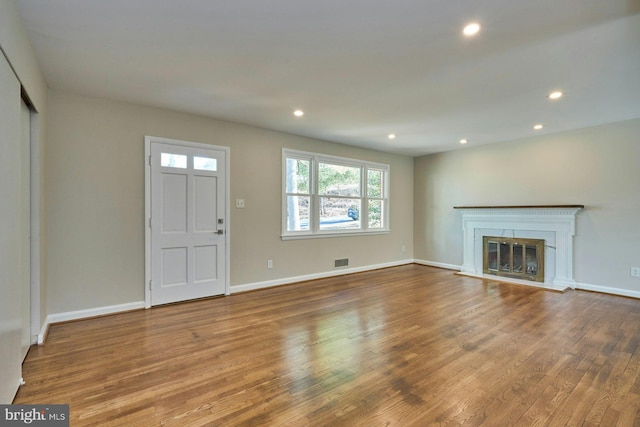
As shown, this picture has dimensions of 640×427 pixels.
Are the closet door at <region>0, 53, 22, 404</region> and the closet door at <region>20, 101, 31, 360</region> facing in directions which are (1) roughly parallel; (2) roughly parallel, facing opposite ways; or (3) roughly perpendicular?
roughly parallel

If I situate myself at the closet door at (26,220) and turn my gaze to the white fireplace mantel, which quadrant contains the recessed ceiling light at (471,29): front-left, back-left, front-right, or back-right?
front-right

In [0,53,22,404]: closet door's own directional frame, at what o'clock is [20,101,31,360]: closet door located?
[20,101,31,360]: closet door is roughly at 9 o'clock from [0,53,22,404]: closet door.

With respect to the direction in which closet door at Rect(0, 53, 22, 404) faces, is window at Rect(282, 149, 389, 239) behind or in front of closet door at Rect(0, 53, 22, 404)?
in front

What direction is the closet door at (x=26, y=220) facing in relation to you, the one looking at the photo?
facing to the right of the viewer

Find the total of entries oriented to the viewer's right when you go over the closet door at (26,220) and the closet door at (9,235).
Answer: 2

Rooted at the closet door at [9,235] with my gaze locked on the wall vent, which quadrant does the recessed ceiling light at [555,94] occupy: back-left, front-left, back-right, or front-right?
front-right

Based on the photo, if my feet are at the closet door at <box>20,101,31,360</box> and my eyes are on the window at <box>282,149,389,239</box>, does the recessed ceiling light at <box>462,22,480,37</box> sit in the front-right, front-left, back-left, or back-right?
front-right

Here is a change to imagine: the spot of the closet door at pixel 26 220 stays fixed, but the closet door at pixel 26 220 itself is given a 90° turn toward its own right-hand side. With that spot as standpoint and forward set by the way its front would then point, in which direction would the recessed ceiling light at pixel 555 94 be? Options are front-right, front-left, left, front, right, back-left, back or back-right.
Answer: front-left

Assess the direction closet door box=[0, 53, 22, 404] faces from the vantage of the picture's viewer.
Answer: facing to the right of the viewer

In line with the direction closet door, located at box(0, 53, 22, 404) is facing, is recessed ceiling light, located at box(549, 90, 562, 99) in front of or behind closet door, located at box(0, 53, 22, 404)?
in front
